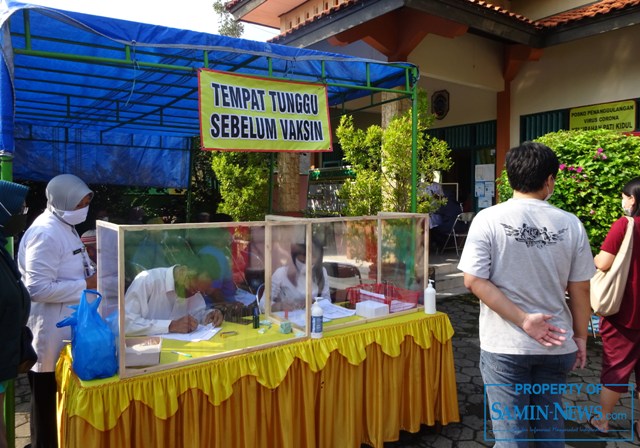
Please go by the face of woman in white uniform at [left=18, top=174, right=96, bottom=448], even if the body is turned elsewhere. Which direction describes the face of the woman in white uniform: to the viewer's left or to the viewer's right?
to the viewer's right

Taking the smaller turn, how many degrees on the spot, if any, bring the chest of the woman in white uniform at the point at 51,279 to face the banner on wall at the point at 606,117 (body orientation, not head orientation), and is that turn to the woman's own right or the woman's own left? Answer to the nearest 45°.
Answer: approximately 45° to the woman's own left

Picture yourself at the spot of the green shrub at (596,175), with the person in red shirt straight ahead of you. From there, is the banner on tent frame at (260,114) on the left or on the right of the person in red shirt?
right
